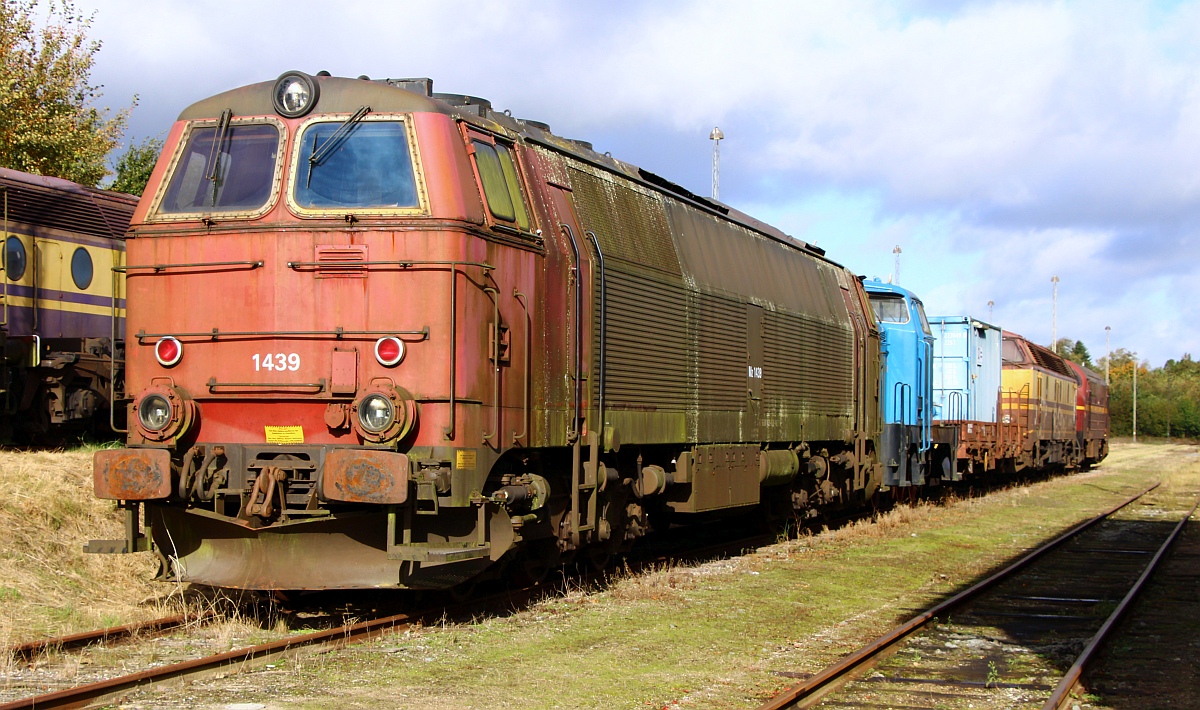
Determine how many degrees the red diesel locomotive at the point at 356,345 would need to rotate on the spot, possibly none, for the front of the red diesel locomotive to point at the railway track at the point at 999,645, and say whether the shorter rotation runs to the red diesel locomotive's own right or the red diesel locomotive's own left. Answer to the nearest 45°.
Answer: approximately 45° to the red diesel locomotive's own left

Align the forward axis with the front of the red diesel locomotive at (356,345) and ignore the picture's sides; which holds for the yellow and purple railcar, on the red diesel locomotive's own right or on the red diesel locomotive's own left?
on the red diesel locomotive's own right

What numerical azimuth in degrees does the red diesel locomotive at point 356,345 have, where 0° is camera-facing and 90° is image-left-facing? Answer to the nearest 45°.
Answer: approximately 45°
